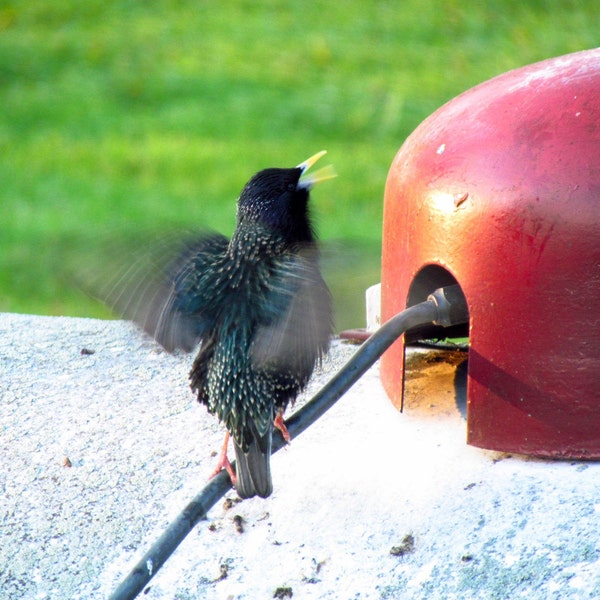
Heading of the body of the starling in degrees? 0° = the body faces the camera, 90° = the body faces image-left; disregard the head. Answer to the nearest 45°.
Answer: approximately 225°

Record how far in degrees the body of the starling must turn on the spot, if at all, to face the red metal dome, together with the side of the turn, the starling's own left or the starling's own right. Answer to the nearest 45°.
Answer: approximately 45° to the starling's own right
